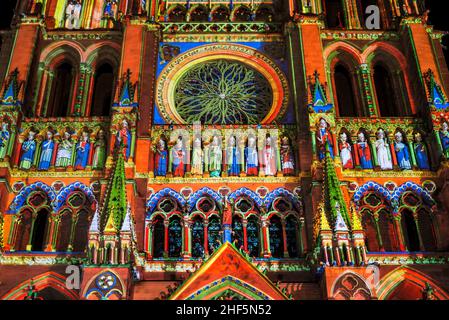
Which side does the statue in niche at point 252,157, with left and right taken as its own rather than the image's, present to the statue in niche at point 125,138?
right

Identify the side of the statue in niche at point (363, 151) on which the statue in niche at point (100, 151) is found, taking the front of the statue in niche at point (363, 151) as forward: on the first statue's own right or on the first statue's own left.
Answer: on the first statue's own right

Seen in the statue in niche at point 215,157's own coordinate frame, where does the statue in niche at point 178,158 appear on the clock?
the statue in niche at point 178,158 is roughly at 3 o'clock from the statue in niche at point 215,157.

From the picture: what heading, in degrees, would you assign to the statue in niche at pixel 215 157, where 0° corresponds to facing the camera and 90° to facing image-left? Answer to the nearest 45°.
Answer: approximately 0°

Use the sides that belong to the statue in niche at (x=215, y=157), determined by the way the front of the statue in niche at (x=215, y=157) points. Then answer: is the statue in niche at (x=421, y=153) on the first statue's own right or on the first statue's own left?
on the first statue's own left

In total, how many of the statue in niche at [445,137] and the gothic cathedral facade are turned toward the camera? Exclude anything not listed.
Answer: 2
